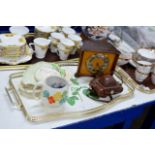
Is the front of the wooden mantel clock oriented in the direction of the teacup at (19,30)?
no

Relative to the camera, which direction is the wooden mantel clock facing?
toward the camera
